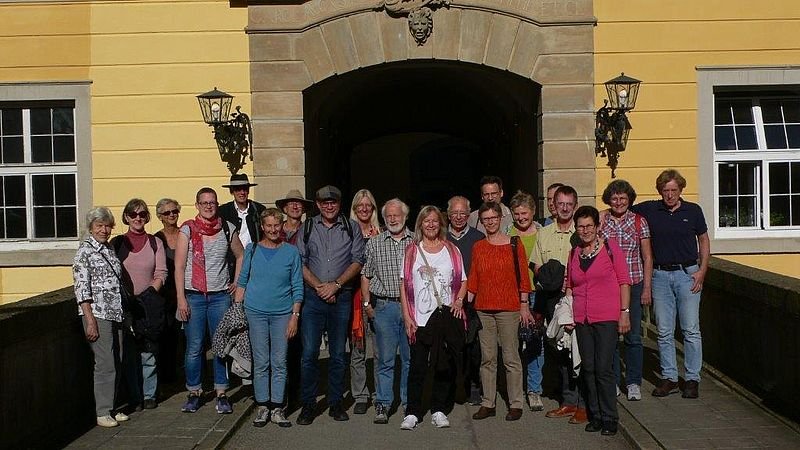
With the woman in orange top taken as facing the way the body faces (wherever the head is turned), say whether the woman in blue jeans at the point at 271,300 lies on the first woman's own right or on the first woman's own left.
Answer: on the first woman's own right

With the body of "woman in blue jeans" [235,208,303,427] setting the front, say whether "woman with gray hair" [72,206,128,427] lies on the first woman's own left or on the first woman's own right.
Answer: on the first woman's own right

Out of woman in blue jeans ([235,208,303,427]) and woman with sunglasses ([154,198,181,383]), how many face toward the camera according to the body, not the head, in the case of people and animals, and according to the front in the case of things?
2

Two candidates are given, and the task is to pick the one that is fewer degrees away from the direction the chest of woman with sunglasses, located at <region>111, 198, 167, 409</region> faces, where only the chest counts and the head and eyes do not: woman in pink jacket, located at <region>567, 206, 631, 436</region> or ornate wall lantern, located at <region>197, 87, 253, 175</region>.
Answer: the woman in pink jacket
